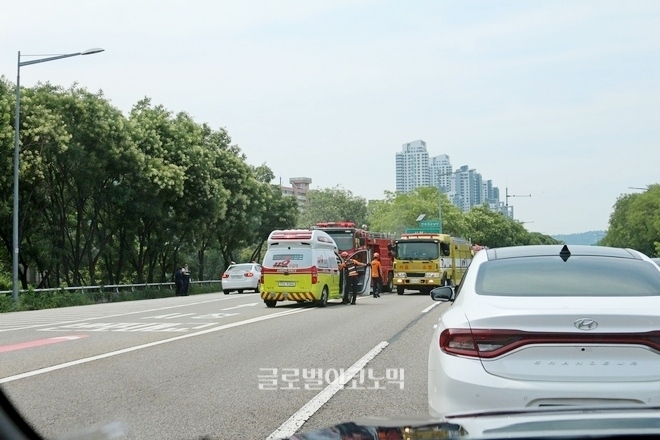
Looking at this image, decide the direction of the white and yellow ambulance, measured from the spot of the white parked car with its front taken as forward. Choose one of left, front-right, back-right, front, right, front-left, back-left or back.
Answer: back

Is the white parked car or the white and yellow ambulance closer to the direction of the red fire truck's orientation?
the white and yellow ambulance

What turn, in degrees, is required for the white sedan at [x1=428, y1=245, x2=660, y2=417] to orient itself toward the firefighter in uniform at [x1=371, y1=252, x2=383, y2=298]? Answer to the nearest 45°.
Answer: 0° — it already faces them

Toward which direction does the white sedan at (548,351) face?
away from the camera

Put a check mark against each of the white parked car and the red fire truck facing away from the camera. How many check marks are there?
1

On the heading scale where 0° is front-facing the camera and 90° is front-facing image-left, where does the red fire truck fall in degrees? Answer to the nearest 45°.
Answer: approximately 45°

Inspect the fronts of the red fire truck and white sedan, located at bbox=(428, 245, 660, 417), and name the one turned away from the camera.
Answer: the white sedan

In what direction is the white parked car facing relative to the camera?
away from the camera

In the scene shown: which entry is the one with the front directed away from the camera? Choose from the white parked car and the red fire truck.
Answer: the white parked car

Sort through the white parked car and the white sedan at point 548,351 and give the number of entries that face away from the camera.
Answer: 2
